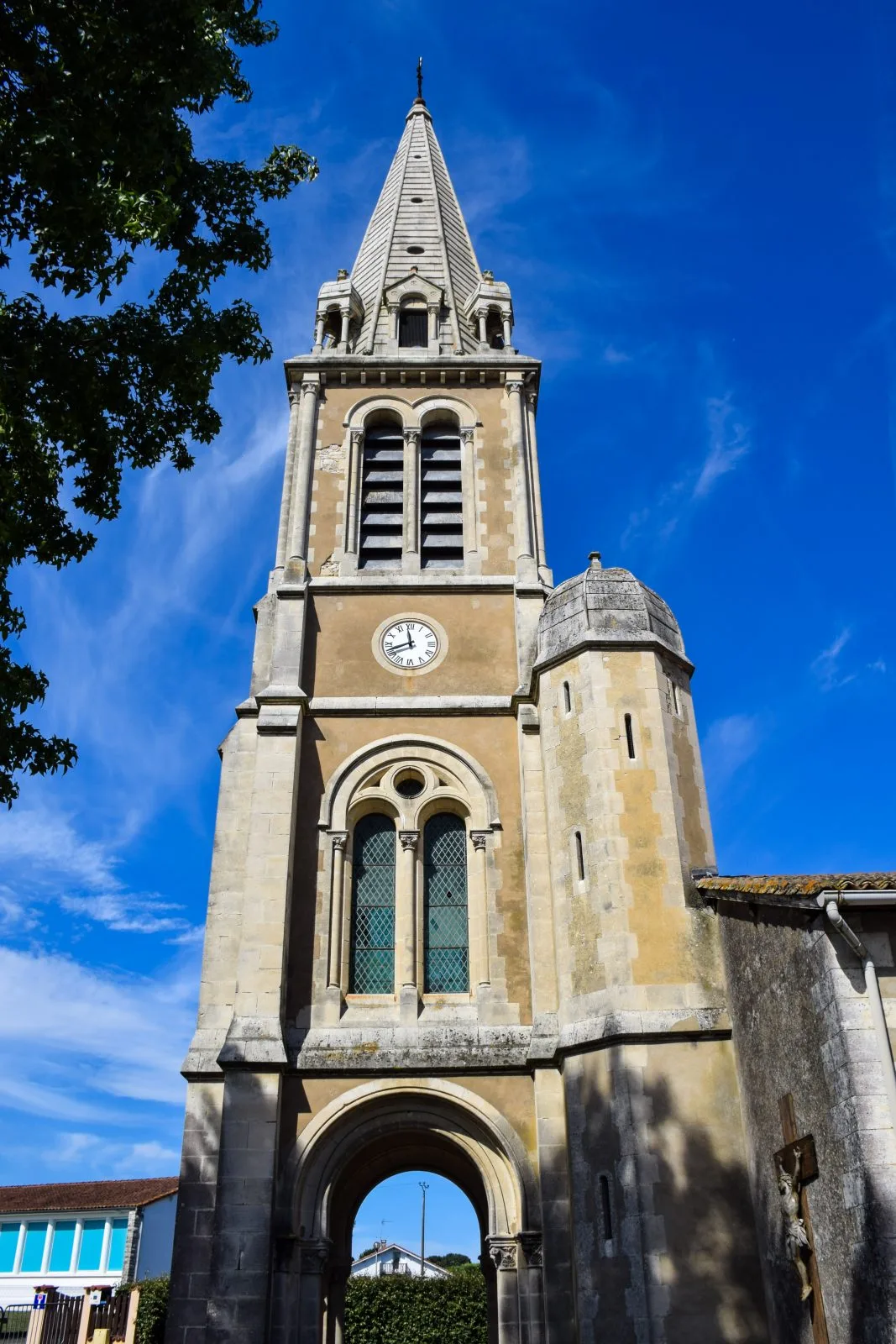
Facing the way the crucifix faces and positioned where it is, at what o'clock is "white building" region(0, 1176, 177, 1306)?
The white building is roughly at 3 o'clock from the crucifix.

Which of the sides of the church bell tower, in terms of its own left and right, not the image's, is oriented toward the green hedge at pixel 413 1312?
back

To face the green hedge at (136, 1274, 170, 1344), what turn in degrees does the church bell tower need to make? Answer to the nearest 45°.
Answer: approximately 135° to its right

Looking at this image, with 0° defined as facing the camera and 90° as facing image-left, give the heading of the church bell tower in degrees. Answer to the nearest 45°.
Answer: approximately 0°

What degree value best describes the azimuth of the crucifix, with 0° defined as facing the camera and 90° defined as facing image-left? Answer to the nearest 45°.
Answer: approximately 45°

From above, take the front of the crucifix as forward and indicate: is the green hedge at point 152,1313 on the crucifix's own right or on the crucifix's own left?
on the crucifix's own right

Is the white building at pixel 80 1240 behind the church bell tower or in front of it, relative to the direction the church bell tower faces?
behind
